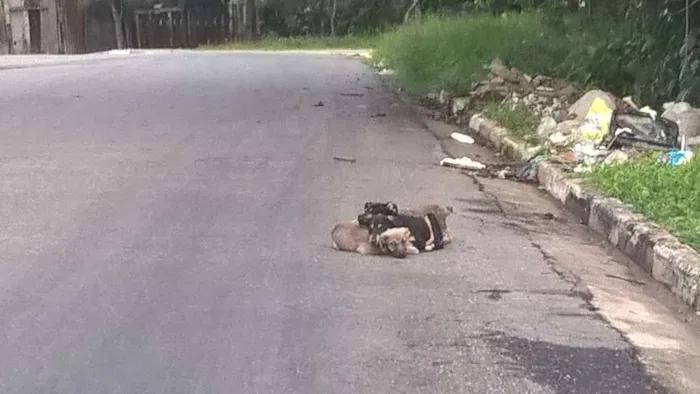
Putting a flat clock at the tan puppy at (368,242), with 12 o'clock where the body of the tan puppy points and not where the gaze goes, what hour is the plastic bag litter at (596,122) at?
The plastic bag litter is roughly at 10 o'clock from the tan puppy.

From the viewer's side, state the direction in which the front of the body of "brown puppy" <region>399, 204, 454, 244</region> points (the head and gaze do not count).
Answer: to the viewer's right

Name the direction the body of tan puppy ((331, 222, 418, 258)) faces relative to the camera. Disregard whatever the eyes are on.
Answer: to the viewer's right

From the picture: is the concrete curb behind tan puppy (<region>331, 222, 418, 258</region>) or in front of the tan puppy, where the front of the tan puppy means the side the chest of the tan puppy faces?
in front

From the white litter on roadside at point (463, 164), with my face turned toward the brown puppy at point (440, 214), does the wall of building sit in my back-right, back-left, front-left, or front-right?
back-right

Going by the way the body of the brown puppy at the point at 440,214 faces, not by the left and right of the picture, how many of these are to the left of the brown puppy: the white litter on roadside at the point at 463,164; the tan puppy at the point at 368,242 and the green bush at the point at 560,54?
2

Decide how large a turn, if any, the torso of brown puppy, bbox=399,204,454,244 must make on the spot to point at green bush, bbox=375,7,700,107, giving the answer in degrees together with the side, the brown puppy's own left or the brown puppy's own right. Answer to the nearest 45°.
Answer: approximately 90° to the brown puppy's own left

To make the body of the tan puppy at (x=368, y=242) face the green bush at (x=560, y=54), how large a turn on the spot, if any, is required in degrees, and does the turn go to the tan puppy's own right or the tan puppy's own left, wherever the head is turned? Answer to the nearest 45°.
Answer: approximately 90° to the tan puppy's own left
